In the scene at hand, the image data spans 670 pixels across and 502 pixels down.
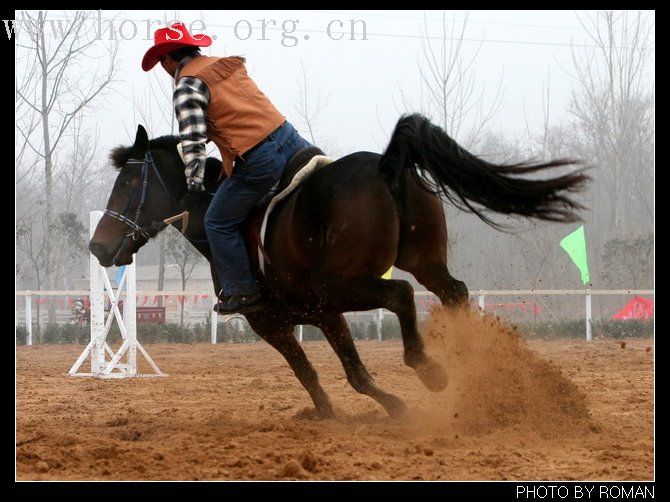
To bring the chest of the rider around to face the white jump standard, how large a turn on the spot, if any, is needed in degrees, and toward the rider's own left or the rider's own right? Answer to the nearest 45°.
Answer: approximately 45° to the rider's own right

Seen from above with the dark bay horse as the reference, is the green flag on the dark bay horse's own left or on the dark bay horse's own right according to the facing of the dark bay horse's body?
on the dark bay horse's own right

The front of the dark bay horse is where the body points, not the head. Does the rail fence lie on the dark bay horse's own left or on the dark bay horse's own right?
on the dark bay horse's own right

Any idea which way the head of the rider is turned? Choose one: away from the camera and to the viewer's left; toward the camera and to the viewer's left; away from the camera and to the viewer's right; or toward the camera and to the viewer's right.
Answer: away from the camera and to the viewer's left

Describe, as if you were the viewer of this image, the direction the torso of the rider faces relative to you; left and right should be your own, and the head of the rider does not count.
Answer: facing away from the viewer and to the left of the viewer

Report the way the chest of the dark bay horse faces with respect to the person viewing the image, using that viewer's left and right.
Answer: facing away from the viewer and to the left of the viewer

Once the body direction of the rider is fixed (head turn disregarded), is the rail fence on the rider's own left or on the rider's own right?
on the rider's own right

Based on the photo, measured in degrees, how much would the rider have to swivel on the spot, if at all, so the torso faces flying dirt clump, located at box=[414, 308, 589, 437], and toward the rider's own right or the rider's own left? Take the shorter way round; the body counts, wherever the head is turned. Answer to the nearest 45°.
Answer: approximately 135° to the rider's own right
